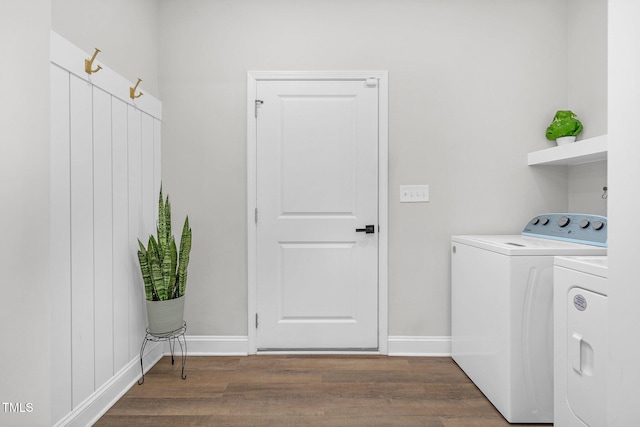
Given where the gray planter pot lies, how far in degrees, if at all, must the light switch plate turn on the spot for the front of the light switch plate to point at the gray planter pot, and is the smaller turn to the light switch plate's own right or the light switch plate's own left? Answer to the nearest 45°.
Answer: approximately 45° to the light switch plate's own right

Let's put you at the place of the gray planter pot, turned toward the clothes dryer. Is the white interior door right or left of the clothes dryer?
left

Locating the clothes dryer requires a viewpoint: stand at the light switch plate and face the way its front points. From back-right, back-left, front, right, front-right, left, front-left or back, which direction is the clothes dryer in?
front-left

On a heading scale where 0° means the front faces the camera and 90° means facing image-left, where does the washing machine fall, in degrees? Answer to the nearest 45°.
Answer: approximately 45°

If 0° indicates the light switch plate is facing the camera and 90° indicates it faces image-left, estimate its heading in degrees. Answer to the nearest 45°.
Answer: approximately 0°

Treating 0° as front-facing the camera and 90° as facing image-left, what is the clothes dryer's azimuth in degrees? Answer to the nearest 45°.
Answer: approximately 45°

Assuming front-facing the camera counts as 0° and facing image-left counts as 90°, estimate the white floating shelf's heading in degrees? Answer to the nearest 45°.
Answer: approximately 45°
